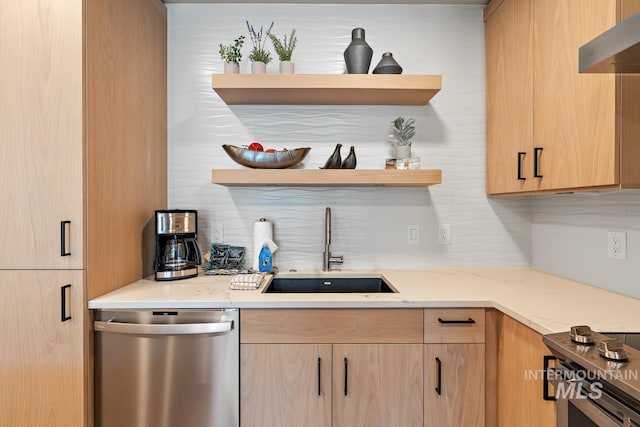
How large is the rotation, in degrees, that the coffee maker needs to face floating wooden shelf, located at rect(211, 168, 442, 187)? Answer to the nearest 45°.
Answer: approximately 45° to its left

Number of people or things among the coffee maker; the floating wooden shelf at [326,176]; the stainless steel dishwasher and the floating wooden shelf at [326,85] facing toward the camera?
4

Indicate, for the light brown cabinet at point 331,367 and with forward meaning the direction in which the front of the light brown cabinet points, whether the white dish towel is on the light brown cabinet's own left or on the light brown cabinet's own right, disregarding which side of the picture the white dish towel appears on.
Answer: on the light brown cabinet's own right

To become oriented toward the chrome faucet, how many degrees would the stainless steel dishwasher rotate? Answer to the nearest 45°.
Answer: approximately 90° to its left

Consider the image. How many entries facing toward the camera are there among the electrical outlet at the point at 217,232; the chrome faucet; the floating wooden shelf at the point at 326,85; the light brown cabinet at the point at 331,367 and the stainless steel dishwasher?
5

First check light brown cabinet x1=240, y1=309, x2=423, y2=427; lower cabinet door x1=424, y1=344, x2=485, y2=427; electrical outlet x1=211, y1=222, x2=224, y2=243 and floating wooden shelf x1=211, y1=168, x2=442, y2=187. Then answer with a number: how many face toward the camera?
4

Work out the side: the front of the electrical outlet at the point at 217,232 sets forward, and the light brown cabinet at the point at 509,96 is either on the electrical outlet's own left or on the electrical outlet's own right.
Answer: on the electrical outlet's own left

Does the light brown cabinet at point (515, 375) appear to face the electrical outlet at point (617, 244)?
no

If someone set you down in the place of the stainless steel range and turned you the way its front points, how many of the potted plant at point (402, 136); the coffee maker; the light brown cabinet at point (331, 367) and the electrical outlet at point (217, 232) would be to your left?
0

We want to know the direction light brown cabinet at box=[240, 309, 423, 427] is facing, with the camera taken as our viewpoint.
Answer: facing the viewer

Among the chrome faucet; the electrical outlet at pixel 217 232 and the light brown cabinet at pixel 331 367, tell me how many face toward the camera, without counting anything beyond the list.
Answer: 3

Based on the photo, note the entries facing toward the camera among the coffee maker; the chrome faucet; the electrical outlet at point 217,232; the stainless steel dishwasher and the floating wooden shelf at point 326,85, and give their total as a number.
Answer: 5

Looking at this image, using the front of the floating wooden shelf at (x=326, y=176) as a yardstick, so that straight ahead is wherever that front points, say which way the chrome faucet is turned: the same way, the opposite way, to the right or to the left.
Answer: the same way

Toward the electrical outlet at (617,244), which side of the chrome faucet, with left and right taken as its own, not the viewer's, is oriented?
left

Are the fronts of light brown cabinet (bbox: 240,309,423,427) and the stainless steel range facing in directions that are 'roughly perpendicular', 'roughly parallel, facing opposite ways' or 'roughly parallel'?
roughly perpendicular
